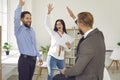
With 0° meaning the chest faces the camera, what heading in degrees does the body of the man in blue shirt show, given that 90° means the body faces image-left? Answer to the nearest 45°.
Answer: approximately 315°

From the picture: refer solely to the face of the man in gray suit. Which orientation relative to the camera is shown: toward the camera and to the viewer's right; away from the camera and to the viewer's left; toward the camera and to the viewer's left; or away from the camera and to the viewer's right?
away from the camera and to the viewer's left

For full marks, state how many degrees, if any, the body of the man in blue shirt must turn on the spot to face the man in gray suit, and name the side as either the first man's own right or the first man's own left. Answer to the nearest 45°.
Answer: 0° — they already face them
